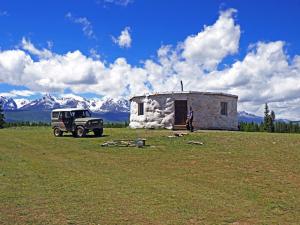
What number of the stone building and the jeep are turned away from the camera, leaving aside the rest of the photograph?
0

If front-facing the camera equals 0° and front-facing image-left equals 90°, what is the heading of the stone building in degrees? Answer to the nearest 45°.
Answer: approximately 0°

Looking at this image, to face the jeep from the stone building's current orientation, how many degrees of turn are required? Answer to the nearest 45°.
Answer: approximately 45° to its right

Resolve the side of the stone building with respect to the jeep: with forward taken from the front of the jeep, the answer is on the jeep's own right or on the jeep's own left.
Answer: on the jeep's own left
